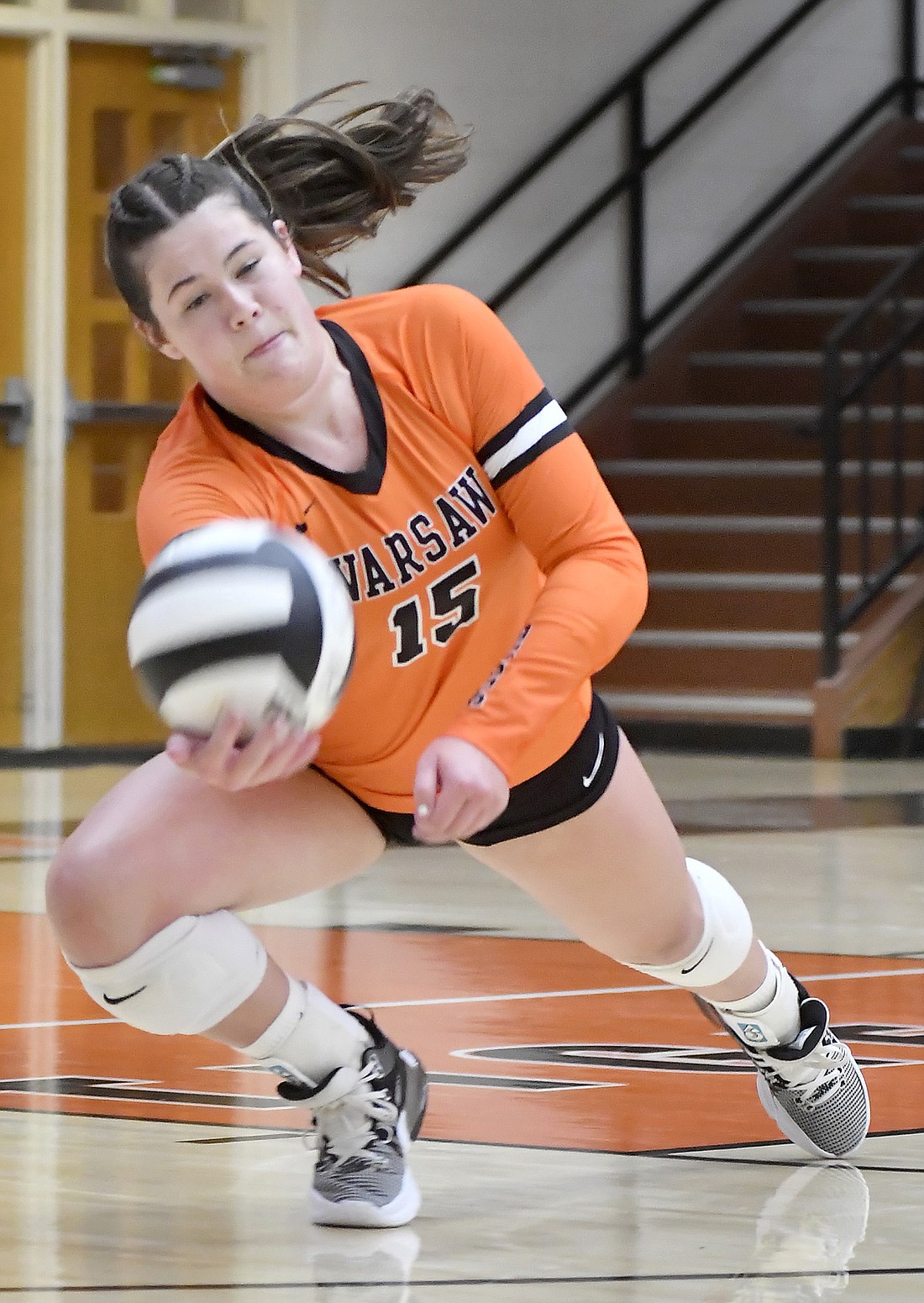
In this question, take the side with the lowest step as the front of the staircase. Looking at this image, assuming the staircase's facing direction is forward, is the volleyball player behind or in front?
in front

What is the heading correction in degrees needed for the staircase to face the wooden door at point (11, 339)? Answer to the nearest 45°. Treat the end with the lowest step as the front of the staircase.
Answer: approximately 45° to its right
